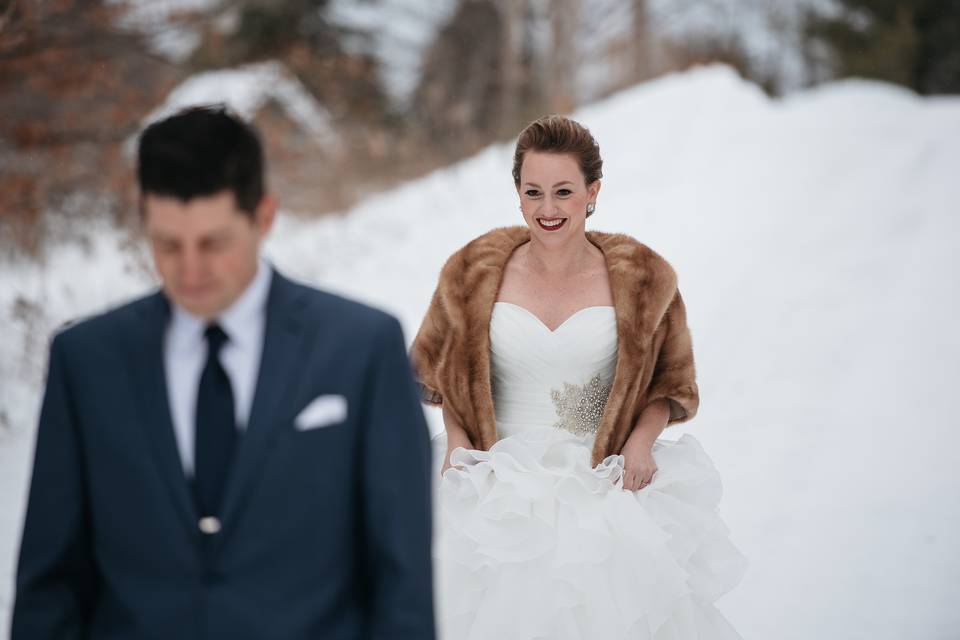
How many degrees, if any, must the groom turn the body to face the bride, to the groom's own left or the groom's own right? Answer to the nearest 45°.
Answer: approximately 135° to the groom's own left

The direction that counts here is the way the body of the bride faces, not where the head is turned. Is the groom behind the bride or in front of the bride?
in front

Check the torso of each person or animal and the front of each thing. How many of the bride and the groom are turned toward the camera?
2

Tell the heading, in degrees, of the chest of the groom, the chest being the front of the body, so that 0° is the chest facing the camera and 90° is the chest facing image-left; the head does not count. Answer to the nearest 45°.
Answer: approximately 0°
